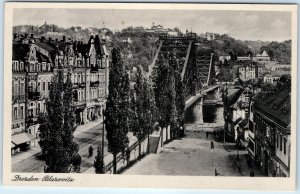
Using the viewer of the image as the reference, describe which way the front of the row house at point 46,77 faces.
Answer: facing the viewer and to the right of the viewer

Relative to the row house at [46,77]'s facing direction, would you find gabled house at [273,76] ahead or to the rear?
ahead

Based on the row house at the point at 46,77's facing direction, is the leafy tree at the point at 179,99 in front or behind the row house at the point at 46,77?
in front
